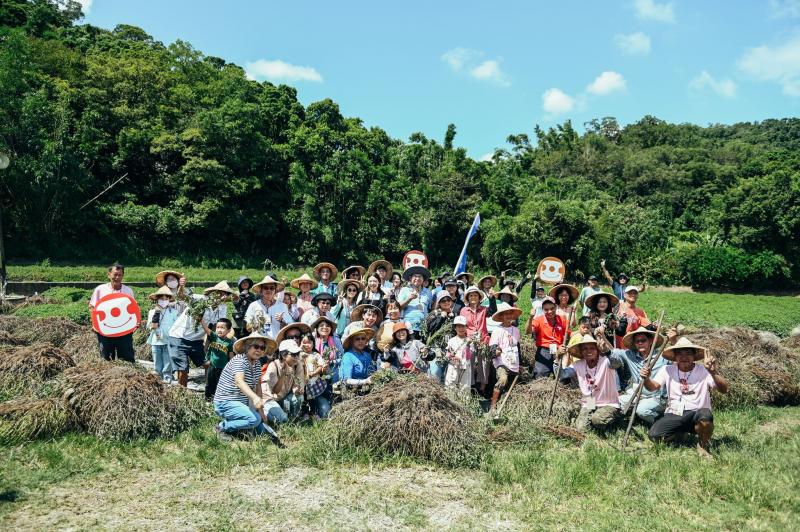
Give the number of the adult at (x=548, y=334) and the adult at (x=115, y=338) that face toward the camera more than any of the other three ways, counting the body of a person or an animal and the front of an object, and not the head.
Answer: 2

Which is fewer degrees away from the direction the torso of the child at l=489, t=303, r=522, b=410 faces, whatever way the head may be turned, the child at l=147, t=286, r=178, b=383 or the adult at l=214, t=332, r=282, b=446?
the adult

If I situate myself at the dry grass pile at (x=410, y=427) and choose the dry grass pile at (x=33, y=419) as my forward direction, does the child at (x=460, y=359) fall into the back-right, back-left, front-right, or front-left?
back-right

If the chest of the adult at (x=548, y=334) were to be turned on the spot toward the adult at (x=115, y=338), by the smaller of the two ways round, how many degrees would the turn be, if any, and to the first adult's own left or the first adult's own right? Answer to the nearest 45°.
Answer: approximately 90° to the first adult's own right

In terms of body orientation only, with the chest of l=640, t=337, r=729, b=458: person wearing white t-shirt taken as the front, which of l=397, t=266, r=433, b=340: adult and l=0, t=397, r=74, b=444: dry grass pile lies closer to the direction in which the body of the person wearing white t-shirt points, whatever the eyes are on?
the dry grass pile

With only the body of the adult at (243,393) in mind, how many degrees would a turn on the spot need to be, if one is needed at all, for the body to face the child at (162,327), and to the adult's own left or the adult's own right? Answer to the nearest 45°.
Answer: approximately 180°

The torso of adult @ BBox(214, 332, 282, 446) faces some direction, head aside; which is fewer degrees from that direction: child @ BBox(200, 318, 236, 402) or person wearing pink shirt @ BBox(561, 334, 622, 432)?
the person wearing pink shirt
